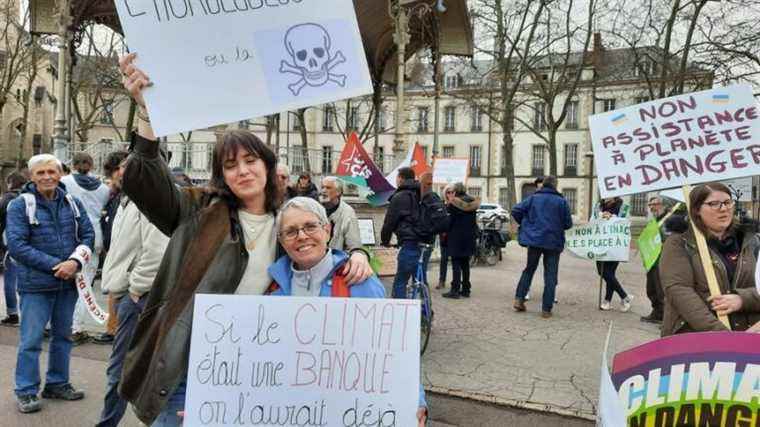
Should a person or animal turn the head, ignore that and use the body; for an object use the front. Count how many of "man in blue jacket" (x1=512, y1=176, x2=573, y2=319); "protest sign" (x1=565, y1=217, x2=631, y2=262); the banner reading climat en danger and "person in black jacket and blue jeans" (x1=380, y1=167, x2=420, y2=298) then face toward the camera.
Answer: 2

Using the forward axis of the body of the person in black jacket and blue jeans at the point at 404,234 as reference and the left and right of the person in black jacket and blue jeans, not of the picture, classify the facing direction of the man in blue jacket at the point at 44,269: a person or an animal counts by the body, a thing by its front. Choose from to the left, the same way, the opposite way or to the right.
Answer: the opposite way

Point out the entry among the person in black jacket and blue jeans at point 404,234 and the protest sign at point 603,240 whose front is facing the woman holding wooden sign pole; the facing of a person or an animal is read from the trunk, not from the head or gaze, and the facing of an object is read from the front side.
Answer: the protest sign

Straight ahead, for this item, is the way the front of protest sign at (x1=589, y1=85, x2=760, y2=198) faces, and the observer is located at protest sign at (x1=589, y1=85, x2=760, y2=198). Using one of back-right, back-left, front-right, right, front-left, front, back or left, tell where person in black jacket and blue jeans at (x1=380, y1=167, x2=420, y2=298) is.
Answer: back-right

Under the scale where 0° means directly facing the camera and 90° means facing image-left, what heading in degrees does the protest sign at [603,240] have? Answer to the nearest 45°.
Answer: approximately 0°

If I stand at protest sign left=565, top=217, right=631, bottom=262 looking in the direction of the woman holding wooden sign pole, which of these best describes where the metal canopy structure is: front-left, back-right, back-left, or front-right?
back-right

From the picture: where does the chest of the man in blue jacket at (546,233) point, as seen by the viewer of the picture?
away from the camera

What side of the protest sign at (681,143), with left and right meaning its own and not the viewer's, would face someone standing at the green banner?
back
